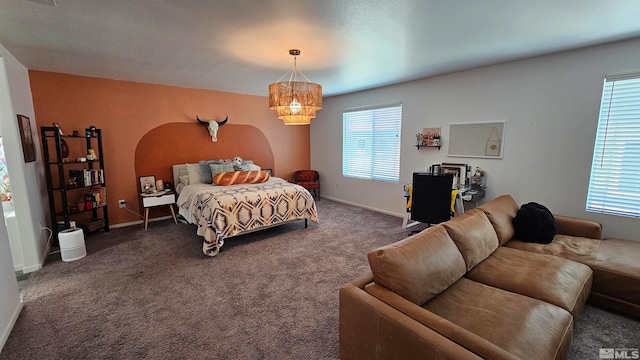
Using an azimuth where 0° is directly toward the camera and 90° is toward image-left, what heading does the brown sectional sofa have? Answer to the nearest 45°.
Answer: approximately 315°

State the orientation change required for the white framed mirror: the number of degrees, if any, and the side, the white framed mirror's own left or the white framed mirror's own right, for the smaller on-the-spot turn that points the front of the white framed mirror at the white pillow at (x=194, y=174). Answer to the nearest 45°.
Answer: approximately 45° to the white framed mirror's own right

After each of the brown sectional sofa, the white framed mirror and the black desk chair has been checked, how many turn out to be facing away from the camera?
1

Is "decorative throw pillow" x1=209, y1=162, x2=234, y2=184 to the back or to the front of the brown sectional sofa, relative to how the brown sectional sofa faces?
to the back

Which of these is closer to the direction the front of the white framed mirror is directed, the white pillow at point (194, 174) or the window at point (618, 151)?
the white pillow

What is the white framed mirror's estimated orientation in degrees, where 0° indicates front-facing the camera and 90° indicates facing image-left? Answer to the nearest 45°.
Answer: approximately 45°

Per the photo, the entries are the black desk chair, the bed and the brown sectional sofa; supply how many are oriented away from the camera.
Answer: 1

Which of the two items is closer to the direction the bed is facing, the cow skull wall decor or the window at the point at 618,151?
the window

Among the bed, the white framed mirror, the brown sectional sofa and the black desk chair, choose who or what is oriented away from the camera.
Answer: the black desk chair

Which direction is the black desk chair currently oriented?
away from the camera

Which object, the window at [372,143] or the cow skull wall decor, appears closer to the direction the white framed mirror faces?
the cow skull wall decor

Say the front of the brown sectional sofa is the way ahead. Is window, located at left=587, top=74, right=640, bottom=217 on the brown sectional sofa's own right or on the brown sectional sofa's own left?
on the brown sectional sofa's own left

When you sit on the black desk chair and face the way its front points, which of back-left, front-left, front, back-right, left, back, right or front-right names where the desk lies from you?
front-right

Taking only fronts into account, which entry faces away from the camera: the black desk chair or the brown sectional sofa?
the black desk chair

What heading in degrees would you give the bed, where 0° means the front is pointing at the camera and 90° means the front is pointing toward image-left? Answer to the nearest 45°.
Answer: approximately 315°

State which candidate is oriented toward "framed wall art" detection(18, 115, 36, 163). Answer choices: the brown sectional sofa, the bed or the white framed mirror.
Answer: the white framed mirror

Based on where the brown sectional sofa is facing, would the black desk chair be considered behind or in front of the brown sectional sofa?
behind

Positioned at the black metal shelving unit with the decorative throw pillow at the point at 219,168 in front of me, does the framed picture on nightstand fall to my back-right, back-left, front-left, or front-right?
front-left
